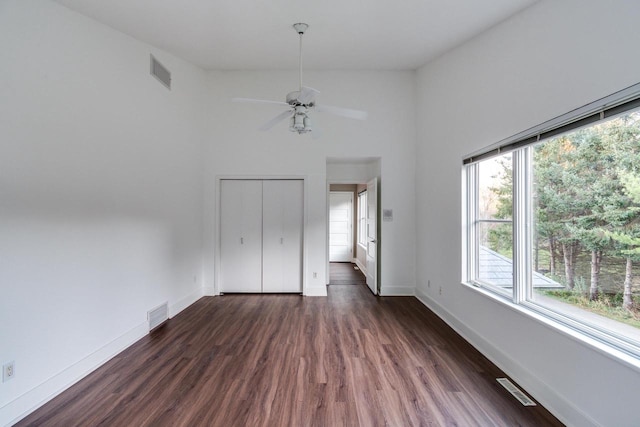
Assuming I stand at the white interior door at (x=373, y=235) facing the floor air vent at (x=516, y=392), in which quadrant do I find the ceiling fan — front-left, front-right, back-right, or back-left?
front-right

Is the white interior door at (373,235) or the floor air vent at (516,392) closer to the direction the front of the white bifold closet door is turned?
the floor air vent

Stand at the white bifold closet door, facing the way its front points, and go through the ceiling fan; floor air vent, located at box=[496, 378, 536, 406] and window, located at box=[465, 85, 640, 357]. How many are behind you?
0

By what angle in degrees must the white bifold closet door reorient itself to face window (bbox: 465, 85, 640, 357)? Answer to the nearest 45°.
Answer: approximately 45° to its left

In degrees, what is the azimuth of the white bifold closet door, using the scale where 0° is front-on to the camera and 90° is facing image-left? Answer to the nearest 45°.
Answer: approximately 0°

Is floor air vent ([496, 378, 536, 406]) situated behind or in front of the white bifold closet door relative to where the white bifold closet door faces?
in front

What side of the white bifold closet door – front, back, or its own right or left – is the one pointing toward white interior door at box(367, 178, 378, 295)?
left

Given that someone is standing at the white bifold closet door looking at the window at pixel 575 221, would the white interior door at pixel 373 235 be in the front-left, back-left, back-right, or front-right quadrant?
front-left

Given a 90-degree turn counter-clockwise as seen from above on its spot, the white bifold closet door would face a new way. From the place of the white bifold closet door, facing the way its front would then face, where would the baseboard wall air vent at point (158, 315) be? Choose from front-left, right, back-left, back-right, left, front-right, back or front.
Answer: back-right
